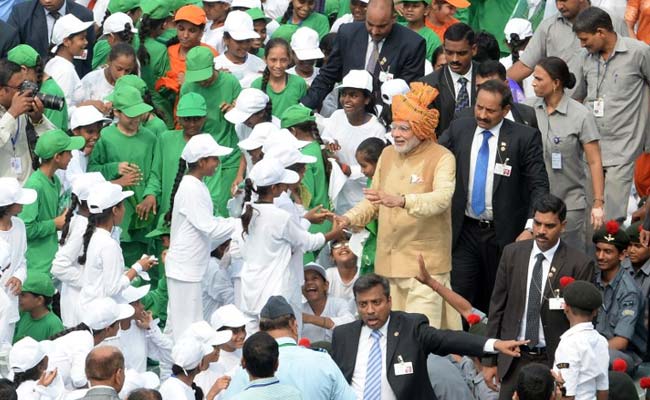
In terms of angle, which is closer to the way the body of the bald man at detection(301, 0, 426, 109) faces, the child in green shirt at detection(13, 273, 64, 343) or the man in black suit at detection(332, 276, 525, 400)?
the man in black suit

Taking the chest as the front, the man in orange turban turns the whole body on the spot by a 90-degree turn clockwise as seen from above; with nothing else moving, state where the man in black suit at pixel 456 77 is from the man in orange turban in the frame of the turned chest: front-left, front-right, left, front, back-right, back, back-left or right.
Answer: front-right

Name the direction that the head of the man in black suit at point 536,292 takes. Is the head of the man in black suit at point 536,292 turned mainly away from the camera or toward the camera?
toward the camera

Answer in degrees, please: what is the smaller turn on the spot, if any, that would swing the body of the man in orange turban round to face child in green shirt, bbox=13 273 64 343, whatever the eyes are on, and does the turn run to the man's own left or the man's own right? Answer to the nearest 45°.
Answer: approximately 45° to the man's own right

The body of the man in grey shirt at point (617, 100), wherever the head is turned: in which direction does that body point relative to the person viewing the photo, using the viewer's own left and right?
facing the viewer and to the left of the viewer

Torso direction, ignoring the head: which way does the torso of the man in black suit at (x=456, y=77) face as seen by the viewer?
toward the camera

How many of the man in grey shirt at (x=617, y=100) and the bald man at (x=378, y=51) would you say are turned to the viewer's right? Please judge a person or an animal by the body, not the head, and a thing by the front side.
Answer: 0

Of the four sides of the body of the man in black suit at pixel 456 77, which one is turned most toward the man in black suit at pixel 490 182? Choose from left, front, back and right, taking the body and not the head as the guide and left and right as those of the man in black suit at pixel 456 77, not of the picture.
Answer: front

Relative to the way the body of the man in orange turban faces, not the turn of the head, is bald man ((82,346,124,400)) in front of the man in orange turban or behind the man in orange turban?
in front

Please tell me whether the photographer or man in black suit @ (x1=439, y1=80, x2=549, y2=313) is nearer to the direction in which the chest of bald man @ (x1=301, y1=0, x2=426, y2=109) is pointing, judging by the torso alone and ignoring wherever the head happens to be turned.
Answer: the man in black suit

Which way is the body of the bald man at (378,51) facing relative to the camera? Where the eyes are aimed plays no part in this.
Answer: toward the camera

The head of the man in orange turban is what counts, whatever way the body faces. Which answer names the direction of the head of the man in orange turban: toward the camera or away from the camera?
toward the camera
